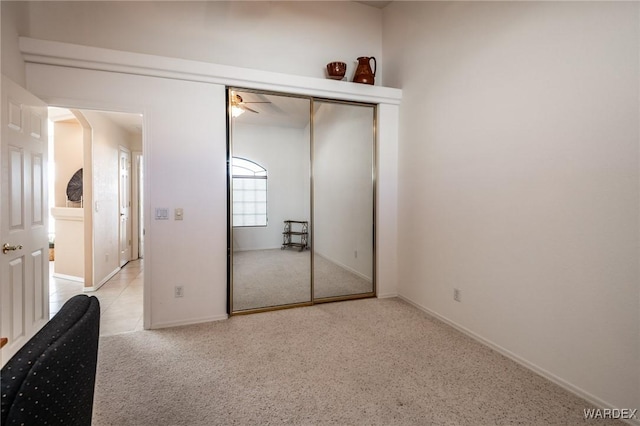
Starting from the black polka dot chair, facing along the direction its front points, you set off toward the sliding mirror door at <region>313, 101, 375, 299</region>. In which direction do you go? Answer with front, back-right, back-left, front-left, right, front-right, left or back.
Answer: right

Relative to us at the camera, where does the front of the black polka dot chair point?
facing away from the viewer and to the left of the viewer

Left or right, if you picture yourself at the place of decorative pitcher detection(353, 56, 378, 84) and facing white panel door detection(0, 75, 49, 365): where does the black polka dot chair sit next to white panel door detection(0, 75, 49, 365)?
left

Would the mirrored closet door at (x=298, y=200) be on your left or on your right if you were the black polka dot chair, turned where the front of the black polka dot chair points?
on your right

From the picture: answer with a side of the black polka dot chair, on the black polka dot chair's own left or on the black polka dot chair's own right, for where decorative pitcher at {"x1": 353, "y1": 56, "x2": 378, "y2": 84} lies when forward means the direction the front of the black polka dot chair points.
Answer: on the black polka dot chair's own right

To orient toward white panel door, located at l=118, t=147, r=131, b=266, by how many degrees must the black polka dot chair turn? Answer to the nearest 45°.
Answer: approximately 45° to its right
